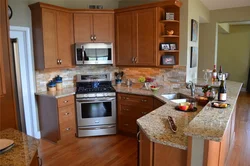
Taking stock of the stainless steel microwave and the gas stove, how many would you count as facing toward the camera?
2

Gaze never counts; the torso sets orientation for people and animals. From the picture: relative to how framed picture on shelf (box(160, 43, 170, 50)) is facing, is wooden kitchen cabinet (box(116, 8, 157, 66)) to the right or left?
on its right

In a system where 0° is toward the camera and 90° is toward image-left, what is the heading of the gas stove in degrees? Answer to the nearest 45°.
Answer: approximately 0°

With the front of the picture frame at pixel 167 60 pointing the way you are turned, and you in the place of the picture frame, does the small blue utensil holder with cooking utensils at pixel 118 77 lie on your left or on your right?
on your right

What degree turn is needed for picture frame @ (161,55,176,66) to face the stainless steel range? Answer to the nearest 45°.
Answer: approximately 90° to its right

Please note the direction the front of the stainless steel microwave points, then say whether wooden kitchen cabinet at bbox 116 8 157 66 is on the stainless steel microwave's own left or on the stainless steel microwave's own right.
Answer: on the stainless steel microwave's own left

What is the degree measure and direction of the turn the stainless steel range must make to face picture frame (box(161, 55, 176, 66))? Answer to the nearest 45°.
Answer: approximately 90° to its left

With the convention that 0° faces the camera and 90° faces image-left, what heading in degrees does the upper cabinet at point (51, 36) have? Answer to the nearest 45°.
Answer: approximately 315°

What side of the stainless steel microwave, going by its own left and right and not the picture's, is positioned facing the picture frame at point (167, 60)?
left

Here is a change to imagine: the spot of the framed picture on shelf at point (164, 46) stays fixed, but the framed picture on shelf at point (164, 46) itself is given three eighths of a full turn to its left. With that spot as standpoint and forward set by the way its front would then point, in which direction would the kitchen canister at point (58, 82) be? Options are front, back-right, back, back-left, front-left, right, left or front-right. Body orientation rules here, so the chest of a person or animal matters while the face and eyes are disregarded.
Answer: back-left
